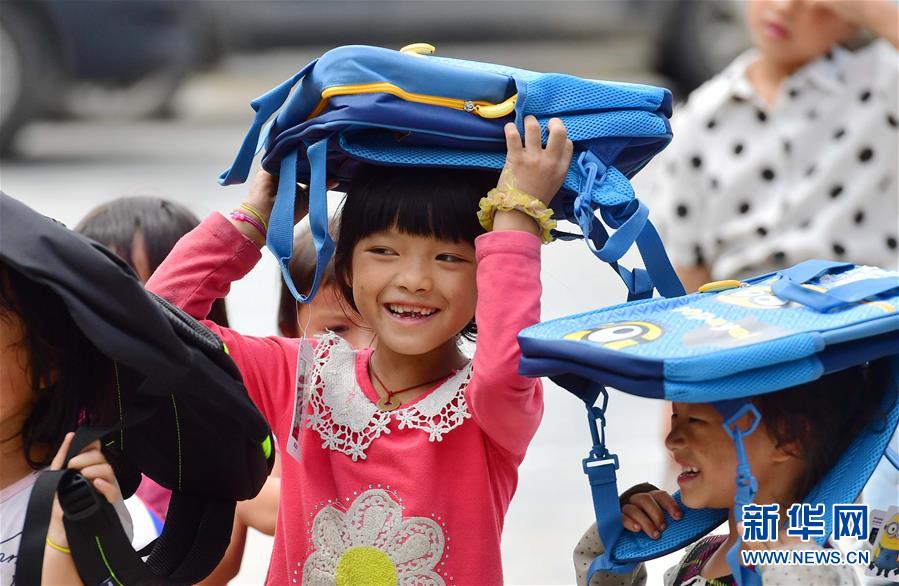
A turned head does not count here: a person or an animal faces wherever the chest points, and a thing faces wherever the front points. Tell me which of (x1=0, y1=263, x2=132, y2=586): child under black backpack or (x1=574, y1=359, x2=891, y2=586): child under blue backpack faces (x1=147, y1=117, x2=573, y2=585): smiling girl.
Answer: (x1=574, y1=359, x2=891, y2=586): child under blue backpack

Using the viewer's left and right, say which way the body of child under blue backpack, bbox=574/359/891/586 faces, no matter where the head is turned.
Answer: facing to the left of the viewer

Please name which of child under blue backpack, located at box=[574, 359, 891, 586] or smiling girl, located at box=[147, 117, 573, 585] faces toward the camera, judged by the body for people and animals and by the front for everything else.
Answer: the smiling girl

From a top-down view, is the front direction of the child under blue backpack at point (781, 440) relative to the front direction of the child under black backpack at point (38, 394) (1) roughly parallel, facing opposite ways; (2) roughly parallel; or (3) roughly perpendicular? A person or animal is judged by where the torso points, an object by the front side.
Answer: roughly perpendicular

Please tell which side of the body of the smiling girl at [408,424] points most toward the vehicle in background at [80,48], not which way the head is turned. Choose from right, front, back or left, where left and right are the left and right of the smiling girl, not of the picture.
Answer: back

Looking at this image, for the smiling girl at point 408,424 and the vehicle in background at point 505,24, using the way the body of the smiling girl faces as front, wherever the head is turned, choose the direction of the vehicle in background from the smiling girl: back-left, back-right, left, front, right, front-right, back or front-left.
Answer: back

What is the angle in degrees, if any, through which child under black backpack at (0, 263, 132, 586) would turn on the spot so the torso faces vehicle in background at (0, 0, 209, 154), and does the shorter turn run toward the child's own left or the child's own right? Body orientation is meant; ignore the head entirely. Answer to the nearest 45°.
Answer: approximately 135° to the child's own right

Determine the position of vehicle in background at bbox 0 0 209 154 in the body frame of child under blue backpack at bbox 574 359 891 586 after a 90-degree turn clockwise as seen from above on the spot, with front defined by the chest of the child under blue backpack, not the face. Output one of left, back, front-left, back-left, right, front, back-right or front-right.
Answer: front-left

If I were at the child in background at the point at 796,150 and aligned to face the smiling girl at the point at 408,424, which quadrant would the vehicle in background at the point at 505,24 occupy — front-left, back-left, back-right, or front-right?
back-right

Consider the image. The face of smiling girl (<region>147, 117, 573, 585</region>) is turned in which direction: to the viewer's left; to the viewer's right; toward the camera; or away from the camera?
toward the camera

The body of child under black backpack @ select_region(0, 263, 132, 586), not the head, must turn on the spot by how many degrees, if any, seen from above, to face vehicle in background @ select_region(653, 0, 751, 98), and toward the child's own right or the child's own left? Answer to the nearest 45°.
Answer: approximately 180°

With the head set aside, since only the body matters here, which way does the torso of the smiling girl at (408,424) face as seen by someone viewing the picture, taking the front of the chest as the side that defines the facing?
toward the camera

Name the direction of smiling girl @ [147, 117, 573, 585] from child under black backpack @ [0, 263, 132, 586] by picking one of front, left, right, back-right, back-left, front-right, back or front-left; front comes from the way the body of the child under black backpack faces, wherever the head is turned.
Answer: back-left
